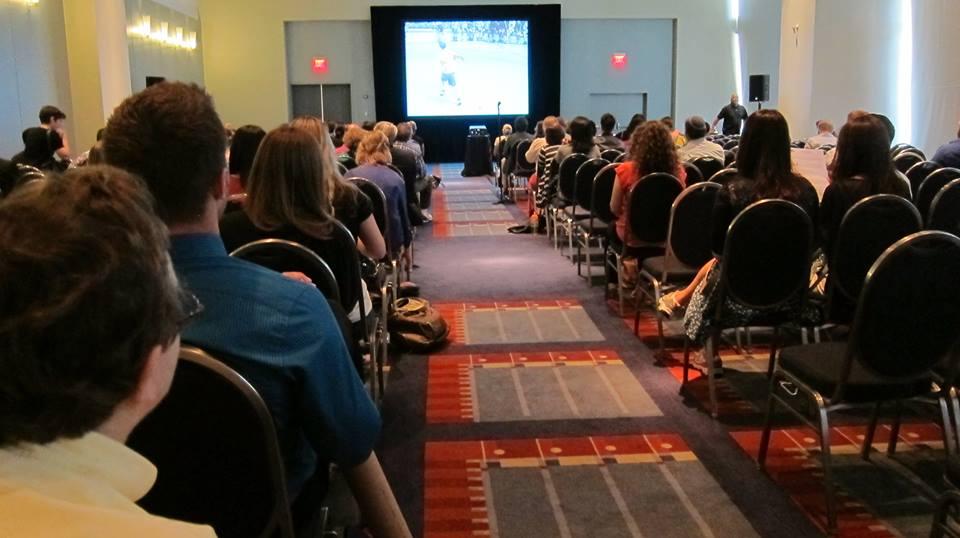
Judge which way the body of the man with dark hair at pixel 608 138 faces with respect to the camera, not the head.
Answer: away from the camera

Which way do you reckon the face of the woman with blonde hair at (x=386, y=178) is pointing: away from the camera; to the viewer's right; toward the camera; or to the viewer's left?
away from the camera

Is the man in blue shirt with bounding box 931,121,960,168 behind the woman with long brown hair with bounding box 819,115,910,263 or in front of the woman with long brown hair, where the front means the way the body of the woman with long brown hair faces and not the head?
in front

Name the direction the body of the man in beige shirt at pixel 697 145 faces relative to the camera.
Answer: away from the camera

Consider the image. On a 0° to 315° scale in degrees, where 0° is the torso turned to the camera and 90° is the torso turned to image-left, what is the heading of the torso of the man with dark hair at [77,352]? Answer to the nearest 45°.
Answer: approximately 225°

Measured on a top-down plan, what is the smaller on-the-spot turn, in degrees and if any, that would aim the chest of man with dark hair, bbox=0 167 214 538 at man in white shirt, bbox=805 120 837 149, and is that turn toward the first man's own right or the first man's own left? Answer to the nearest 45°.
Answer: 0° — they already face them

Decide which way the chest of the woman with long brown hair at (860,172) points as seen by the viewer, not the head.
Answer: away from the camera

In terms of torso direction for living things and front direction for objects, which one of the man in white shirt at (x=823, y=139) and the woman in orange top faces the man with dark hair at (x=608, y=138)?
the woman in orange top

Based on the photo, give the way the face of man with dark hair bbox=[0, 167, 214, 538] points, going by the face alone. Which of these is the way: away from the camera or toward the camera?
away from the camera

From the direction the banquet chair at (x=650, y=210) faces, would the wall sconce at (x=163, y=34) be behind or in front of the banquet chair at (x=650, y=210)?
in front

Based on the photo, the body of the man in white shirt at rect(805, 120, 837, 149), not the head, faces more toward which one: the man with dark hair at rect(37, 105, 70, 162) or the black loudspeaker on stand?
the black loudspeaker on stand

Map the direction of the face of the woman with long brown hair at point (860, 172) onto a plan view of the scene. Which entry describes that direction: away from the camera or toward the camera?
away from the camera

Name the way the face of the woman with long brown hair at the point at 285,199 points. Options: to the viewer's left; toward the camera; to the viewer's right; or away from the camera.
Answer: away from the camera

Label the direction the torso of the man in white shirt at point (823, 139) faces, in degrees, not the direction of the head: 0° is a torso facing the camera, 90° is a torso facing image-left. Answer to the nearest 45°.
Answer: approximately 180°
